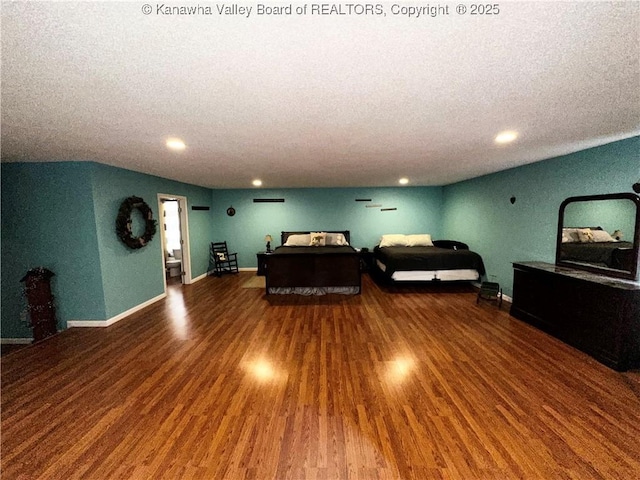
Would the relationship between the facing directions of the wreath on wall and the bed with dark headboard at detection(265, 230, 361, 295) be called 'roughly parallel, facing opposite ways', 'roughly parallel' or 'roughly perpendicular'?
roughly perpendicular

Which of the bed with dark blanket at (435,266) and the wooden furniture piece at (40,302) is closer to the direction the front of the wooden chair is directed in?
the bed with dark blanket

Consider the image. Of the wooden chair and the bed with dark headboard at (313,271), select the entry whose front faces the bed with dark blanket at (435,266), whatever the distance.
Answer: the wooden chair

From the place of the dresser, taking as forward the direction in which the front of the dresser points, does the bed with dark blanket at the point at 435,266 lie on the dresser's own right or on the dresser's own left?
on the dresser's own right

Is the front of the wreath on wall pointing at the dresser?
yes

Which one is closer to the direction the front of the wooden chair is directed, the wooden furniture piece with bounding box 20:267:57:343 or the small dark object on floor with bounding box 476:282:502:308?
the small dark object on floor

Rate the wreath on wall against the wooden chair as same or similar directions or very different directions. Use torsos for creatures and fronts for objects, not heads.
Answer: same or similar directions

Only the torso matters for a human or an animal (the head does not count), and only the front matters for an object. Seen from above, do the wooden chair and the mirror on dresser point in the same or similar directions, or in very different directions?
very different directions

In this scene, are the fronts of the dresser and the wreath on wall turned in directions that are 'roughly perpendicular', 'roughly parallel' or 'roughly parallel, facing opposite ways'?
roughly parallel, facing opposite ways

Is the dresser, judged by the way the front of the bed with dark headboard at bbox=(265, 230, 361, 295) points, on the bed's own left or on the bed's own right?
on the bed's own left

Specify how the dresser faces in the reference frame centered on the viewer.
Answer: facing the viewer and to the left of the viewer

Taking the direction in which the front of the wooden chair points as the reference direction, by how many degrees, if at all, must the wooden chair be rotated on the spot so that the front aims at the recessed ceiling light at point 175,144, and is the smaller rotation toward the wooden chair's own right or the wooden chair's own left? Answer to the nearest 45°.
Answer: approximately 45° to the wooden chair's own right

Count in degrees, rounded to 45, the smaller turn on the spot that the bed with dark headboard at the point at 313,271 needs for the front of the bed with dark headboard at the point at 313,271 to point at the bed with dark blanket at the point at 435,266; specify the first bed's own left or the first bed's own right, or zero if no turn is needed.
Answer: approximately 90° to the first bed's own left

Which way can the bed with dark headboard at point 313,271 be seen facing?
toward the camera

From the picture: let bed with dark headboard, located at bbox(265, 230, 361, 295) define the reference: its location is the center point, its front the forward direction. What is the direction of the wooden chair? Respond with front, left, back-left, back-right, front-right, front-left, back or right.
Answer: back-right

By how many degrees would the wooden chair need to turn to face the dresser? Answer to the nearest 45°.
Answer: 0° — it already faces it

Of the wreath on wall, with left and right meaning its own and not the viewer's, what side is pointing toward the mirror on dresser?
front

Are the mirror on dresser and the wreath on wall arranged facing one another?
yes
